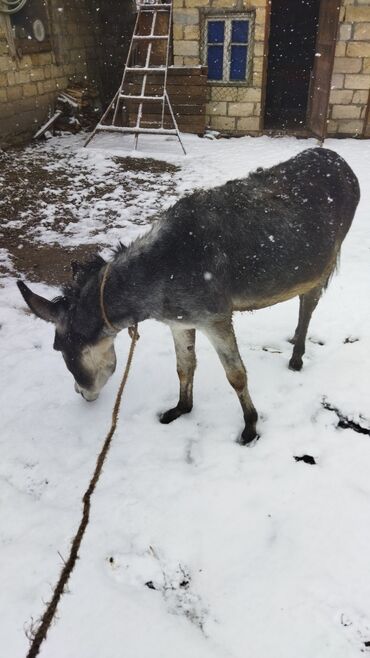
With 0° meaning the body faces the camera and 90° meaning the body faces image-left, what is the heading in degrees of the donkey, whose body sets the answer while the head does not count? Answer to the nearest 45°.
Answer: approximately 45°

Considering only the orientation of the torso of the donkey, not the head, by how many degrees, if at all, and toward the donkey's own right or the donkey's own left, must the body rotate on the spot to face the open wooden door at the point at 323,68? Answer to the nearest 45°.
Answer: approximately 135° to the donkey's own right

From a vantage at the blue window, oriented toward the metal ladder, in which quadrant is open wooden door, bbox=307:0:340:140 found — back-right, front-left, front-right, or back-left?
back-left

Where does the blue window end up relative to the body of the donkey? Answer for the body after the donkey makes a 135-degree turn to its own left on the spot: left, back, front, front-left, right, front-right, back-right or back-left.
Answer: left

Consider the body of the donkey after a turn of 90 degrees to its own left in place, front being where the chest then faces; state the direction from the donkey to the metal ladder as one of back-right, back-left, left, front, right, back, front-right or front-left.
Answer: back-left
